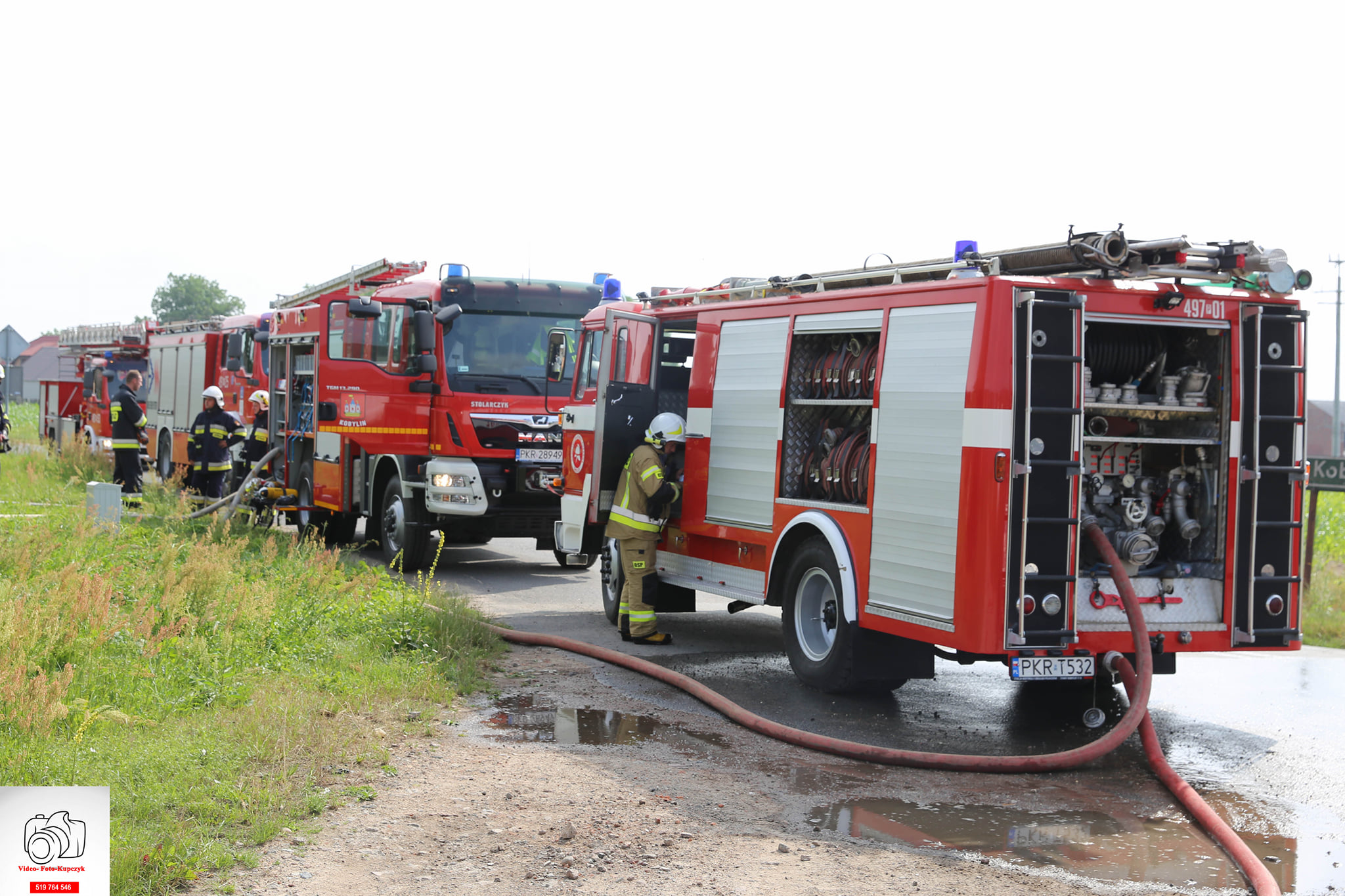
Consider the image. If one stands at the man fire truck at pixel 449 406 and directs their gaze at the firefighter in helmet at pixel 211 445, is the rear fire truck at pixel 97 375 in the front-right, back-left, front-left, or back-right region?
front-right

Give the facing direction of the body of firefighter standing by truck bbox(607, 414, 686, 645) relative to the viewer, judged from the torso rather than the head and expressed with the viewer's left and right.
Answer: facing to the right of the viewer

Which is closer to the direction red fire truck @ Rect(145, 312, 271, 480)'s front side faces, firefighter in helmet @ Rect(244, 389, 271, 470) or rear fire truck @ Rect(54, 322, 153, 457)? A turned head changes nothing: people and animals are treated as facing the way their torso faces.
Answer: the firefighter in helmet

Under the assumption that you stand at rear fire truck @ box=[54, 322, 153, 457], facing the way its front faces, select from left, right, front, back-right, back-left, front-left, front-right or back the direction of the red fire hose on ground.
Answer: front-right

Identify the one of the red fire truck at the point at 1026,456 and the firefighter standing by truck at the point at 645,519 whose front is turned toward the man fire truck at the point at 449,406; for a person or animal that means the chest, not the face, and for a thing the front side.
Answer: the red fire truck

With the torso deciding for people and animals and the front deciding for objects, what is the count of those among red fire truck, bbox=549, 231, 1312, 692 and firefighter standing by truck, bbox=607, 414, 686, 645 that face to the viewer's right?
1

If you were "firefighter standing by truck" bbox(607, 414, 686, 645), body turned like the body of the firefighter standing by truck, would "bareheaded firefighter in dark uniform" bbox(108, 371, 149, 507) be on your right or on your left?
on your left

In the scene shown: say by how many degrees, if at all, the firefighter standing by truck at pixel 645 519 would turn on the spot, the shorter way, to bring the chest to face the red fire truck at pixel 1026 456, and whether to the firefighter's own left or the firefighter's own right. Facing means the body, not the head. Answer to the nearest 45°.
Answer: approximately 45° to the firefighter's own right

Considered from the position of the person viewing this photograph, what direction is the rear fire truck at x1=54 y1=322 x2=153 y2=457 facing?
facing the viewer and to the right of the viewer

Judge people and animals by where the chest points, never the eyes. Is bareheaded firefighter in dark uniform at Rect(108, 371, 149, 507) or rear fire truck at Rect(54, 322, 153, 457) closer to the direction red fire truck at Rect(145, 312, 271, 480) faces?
the bareheaded firefighter in dark uniform

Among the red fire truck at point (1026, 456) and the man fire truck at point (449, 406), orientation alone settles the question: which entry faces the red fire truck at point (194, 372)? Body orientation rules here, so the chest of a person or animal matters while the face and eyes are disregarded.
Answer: the red fire truck at point (1026, 456)

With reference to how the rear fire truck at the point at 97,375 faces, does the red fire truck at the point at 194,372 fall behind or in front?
in front

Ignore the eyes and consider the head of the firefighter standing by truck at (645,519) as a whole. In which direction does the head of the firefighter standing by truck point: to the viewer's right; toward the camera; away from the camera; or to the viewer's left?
to the viewer's right

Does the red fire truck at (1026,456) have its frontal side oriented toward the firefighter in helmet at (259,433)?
yes
